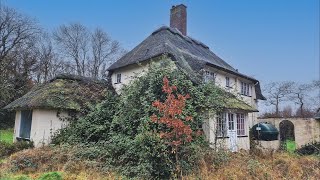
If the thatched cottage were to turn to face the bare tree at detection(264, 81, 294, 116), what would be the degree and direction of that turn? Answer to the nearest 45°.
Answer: approximately 90° to its left

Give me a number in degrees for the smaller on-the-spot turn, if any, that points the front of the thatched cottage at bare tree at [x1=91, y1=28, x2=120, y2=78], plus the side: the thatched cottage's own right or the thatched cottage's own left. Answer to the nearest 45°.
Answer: approximately 180°

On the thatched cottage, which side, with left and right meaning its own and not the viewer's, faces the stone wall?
left

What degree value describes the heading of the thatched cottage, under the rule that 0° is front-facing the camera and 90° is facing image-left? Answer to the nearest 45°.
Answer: approximately 315°

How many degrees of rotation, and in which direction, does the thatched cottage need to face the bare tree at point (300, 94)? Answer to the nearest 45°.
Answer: approximately 90° to its left

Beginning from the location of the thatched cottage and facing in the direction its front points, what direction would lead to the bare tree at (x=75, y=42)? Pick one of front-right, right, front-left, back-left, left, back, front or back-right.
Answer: back

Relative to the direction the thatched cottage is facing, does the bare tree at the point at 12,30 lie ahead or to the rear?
to the rear
